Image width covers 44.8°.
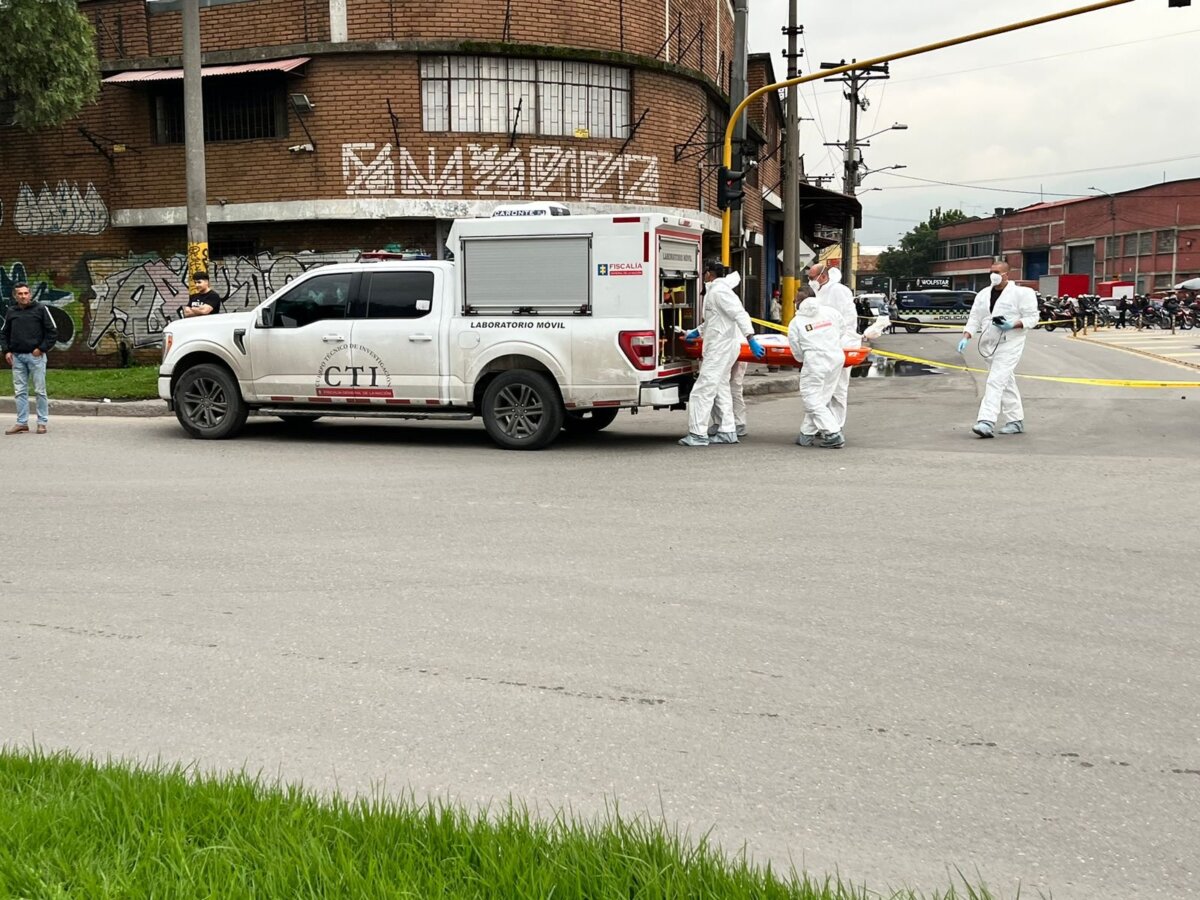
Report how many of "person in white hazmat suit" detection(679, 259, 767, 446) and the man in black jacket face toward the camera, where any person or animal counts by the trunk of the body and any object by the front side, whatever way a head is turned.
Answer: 1

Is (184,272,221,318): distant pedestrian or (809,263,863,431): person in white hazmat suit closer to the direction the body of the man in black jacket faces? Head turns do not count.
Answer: the person in white hazmat suit

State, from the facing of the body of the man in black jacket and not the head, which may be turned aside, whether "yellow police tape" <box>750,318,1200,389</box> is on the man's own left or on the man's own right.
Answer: on the man's own left

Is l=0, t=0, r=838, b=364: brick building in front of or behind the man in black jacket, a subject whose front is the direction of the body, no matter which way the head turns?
behind

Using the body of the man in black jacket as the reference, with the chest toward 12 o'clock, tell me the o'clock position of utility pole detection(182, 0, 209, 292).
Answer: The utility pole is roughly at 7 o'clock from the man in black jacket.
